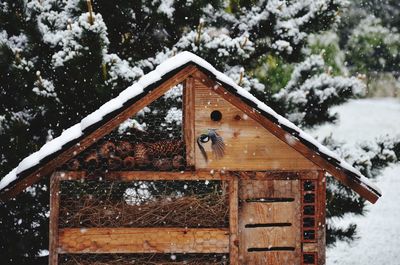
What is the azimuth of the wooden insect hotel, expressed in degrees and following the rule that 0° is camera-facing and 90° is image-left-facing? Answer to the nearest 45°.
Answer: approximately 0°
